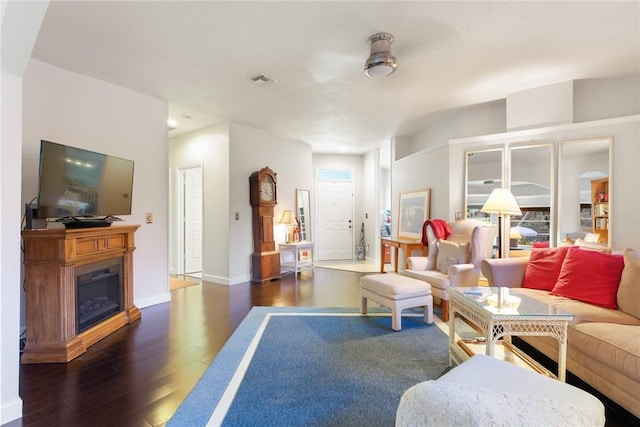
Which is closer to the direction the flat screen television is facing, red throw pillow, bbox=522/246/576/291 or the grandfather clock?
the red throw pillow

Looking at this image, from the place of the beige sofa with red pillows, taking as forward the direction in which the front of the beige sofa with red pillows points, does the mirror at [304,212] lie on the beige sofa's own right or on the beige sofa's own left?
on the beige sofa's own right

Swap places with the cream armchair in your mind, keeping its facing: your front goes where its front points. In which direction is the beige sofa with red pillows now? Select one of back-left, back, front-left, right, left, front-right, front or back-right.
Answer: left

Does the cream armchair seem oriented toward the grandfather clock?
no

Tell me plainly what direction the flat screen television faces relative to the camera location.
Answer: facing the viewer and to the right of the viewer

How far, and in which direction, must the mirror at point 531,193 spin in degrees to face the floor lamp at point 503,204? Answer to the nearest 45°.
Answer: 0° — it already faces it

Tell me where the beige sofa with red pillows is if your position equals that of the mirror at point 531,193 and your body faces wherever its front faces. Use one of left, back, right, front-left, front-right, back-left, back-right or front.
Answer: front-left

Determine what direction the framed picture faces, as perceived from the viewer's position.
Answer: facing the viewer and to the left of the viewer

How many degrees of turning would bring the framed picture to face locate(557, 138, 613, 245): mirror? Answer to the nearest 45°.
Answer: approximately 90° to its left

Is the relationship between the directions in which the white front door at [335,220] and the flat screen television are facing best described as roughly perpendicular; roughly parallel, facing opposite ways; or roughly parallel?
roughly perpendicular

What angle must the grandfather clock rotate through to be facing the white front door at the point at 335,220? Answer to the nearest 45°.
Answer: approximately 90° to its left

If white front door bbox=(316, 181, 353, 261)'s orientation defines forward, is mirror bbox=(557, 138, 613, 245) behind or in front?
in front

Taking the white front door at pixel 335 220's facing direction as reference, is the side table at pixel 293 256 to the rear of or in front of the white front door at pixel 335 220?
in front

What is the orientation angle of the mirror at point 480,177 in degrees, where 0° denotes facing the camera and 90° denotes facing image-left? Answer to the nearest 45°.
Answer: approximately 45°

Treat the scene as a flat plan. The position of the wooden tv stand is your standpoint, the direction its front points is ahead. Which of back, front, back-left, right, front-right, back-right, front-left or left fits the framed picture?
front-left

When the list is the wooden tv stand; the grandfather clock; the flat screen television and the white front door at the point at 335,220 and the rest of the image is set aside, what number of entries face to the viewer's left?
0

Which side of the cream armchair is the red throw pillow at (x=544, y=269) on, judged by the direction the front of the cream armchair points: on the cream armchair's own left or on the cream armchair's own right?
on the cream armchair's own left

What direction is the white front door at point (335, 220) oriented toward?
toward the camera
